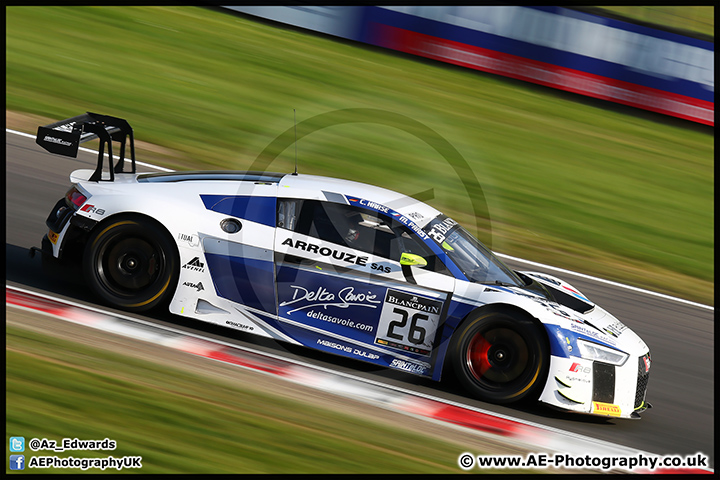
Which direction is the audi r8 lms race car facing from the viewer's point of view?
to the viewer's right
